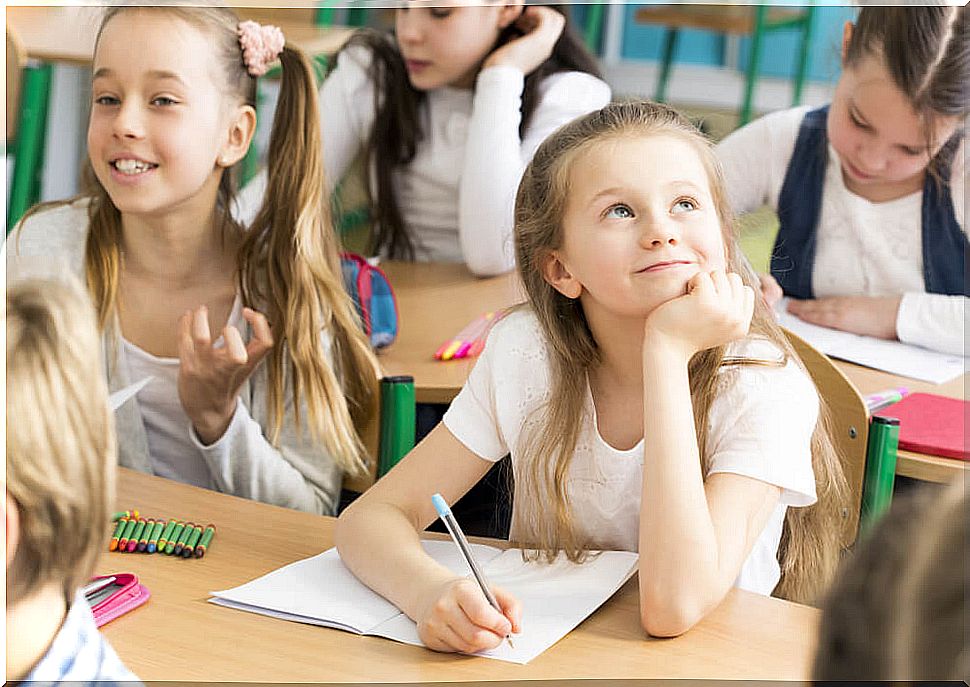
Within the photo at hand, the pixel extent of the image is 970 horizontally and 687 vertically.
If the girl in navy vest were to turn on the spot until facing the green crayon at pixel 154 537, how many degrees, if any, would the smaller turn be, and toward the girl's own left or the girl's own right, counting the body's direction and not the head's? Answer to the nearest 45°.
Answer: approximately 45° to the girl's own right

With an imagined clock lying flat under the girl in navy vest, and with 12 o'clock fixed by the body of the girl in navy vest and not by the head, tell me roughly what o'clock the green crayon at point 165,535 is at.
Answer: The green crayon is roughly at 1 o'clock from the girl in navy vest.

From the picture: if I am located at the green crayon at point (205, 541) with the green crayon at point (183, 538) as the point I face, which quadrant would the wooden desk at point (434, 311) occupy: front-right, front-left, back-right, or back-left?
back-right

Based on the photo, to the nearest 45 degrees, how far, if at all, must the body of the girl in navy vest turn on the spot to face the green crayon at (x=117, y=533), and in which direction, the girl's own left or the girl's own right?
approximately 45° to the girl's own right
